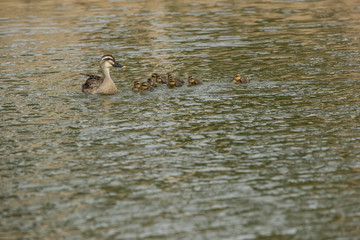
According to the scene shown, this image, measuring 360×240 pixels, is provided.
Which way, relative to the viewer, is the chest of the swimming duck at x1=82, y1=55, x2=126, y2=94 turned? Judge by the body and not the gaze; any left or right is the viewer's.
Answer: facing the viewer and to the right of the viewer

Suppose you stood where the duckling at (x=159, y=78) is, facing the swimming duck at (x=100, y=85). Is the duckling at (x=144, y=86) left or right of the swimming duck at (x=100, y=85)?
left

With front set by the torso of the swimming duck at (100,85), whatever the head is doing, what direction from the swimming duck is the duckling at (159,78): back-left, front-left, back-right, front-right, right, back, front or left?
front-left
